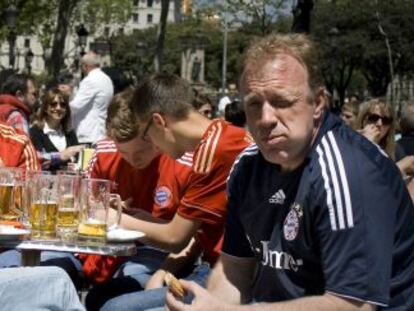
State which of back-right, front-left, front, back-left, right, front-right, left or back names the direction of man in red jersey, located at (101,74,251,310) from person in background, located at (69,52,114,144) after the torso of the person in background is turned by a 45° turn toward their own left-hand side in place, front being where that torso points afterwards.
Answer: left

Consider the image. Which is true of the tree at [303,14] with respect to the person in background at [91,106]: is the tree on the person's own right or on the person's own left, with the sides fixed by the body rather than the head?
on the person's own right

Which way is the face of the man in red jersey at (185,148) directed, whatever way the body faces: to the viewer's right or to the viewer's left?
to the viewer's left

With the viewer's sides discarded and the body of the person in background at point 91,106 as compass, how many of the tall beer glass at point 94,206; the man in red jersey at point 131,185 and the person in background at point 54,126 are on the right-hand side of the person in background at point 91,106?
0

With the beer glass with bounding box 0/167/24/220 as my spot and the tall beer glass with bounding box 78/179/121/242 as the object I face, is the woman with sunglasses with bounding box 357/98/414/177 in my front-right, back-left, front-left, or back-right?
front-left

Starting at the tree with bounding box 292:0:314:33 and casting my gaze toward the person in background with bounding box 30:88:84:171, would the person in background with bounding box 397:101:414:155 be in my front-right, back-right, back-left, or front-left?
front-left

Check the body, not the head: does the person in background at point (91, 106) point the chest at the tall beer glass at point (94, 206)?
no

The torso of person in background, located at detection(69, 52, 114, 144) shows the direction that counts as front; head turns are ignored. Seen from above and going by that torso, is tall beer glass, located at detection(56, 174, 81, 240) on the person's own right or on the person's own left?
on the person's own left

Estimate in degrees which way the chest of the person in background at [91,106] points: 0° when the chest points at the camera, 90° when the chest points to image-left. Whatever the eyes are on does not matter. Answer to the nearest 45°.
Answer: approximately 135°

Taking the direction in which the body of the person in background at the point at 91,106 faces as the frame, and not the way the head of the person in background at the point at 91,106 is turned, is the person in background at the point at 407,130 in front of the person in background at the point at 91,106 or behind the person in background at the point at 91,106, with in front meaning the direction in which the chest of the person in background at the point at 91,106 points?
behind

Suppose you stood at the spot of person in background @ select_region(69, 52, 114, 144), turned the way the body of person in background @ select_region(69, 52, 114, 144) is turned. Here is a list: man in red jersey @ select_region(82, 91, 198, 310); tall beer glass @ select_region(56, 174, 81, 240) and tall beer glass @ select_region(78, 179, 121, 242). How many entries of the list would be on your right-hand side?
0

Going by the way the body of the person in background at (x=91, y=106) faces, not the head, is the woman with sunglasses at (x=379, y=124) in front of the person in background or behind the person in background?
behind

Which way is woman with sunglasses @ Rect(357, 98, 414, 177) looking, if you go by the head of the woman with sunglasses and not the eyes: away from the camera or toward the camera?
toward the camera

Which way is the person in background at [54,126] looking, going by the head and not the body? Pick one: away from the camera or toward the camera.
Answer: toward the camera

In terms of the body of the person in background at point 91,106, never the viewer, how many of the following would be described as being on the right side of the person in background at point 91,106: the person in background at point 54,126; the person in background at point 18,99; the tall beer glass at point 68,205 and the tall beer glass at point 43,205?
0

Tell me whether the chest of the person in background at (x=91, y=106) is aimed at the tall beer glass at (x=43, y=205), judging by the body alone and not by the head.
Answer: no
